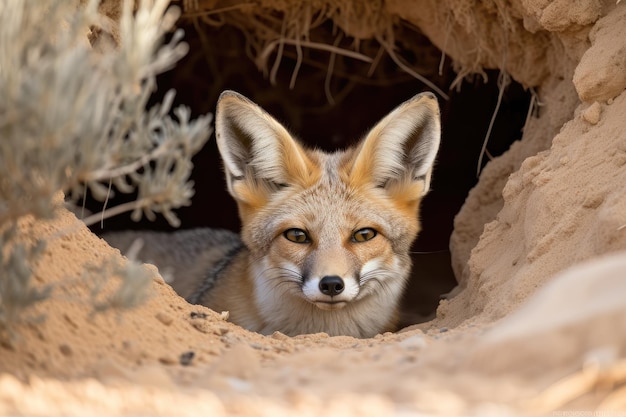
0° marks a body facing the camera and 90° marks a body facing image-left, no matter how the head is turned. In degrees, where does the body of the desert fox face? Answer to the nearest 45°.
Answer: approximately 315°

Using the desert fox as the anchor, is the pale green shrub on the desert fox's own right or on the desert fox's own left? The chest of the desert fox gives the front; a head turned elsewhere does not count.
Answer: on the desert fox's own right

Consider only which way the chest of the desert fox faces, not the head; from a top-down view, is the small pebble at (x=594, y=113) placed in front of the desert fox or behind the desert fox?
in front
